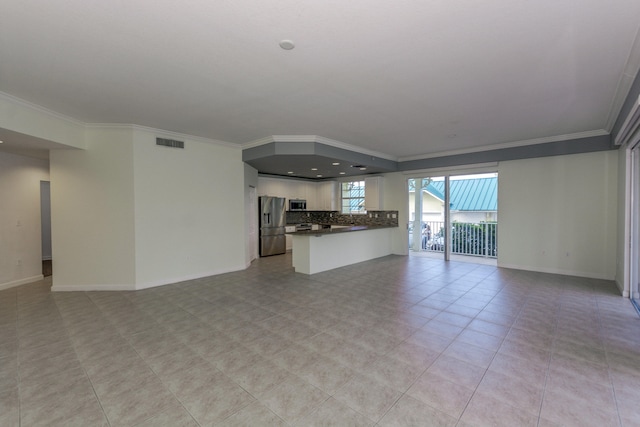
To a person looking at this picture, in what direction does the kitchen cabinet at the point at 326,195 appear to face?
facing the viewer

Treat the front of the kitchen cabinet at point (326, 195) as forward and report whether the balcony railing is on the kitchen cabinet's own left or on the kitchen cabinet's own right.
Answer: on the kitchen cabinet's own left

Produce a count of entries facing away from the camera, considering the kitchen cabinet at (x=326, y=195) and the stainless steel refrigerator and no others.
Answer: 0

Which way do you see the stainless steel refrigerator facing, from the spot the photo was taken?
facing the viewer and to the right of the viewer

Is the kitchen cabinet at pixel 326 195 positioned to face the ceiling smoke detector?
yes

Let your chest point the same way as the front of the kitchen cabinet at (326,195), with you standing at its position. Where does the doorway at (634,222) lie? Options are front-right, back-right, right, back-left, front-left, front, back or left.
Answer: front-left

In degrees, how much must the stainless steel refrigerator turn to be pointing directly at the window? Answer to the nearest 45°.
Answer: approximately 45° to its left

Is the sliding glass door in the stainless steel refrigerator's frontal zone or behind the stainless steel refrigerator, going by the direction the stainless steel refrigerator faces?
frontal zone

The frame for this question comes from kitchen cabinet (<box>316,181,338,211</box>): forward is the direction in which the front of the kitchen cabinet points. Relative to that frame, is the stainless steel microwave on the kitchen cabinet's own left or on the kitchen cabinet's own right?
on the kitchen cabinet's own right

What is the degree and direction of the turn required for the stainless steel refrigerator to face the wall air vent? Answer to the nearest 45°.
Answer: approximately 90° to its right
